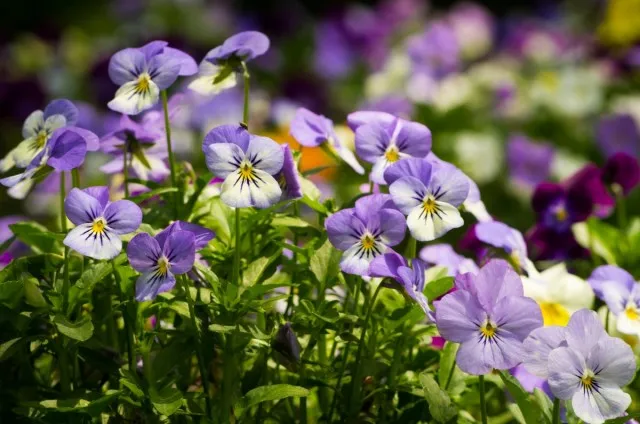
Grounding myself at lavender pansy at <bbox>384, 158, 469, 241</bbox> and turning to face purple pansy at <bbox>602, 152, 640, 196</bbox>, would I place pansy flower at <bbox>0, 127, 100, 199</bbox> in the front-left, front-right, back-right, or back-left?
back-left

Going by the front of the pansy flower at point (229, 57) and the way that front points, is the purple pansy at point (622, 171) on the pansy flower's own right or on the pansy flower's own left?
on the pansy flower's own right

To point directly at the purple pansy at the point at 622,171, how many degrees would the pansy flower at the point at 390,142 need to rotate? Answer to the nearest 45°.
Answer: approximately 135° to its left

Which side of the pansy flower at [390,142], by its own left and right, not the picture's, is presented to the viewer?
front

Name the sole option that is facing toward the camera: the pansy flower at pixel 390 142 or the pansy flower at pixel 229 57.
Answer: the pansy flower at pixel 390 142

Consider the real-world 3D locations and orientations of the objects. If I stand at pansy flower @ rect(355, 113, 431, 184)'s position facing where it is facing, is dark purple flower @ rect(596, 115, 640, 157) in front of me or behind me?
behind

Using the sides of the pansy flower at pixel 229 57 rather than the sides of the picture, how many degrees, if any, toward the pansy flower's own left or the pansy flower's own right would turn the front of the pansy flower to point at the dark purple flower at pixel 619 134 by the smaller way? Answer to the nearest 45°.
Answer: approximately 90° to the pansy flower's own right
